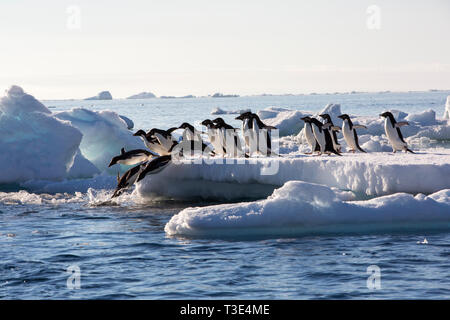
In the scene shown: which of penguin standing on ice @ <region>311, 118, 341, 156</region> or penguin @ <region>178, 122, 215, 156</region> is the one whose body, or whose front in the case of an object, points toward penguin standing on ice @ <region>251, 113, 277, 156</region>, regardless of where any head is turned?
penguin standing on ice @ <region>311, 118, 341, 156</region>

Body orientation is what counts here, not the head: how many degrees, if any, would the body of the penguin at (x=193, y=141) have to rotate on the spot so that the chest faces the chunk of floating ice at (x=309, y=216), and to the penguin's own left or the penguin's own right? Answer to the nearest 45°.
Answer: approximately 90° to the penguin's own left

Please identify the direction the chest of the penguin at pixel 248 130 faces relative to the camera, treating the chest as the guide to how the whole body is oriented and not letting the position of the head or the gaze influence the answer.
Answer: to the viewer's left

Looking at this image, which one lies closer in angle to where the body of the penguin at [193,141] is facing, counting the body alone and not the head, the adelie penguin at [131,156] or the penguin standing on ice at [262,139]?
the adelie penguin

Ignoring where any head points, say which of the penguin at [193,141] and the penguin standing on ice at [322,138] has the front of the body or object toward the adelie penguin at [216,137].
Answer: the penguin standing on ice

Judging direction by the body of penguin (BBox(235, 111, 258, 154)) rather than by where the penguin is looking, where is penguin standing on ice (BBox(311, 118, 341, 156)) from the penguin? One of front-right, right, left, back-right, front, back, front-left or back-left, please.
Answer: back

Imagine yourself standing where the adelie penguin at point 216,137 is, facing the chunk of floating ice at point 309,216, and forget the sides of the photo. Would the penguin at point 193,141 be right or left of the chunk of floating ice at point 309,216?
right

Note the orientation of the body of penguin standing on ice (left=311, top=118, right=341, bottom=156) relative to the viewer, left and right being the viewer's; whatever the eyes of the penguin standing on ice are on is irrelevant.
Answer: facing to the left of the viewer

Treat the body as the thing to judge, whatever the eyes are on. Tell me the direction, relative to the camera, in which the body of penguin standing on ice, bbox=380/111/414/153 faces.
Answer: to the viewer's left
